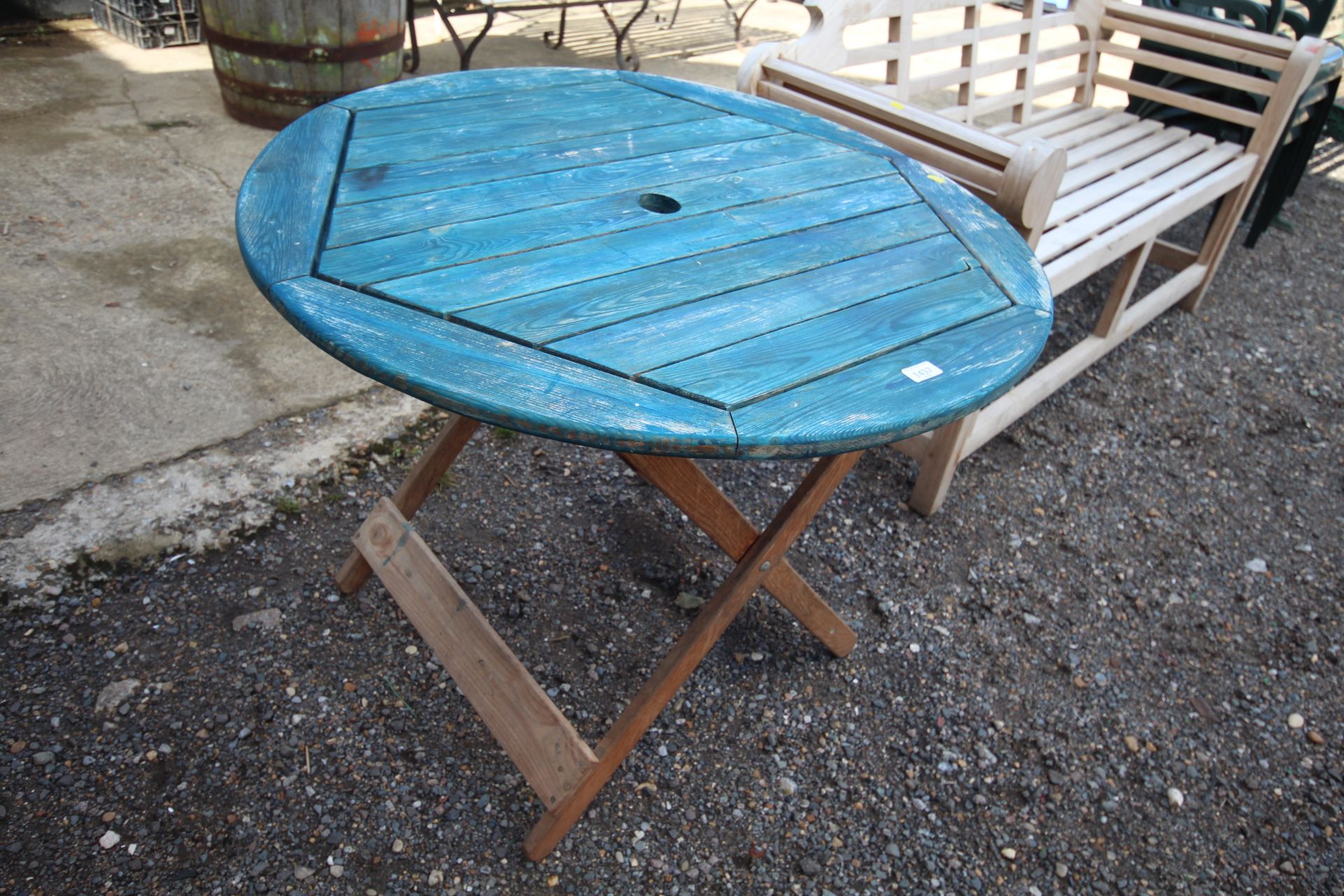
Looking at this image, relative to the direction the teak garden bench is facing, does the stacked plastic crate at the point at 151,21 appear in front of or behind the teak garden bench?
behind

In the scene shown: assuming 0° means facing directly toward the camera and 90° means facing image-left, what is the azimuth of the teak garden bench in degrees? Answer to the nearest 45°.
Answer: approximately 315°

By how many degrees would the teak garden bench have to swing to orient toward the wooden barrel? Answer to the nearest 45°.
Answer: approximately 135° to its right

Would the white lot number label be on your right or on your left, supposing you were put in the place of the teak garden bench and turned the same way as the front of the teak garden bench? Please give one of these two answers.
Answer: on your right

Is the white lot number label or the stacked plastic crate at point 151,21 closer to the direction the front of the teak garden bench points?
the white lot number label
